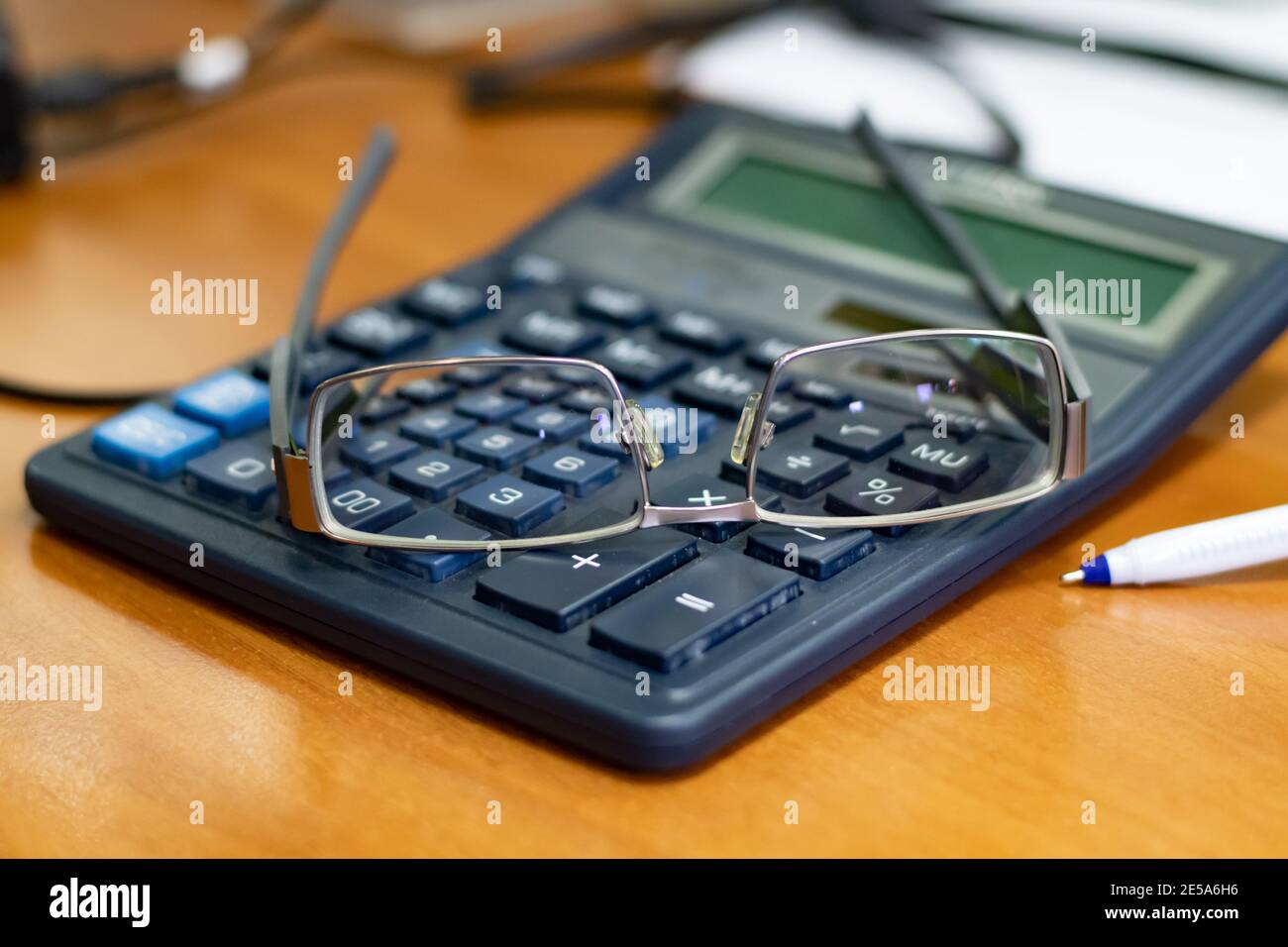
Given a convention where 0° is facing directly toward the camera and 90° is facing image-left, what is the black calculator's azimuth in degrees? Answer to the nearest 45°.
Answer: approximately 45°
